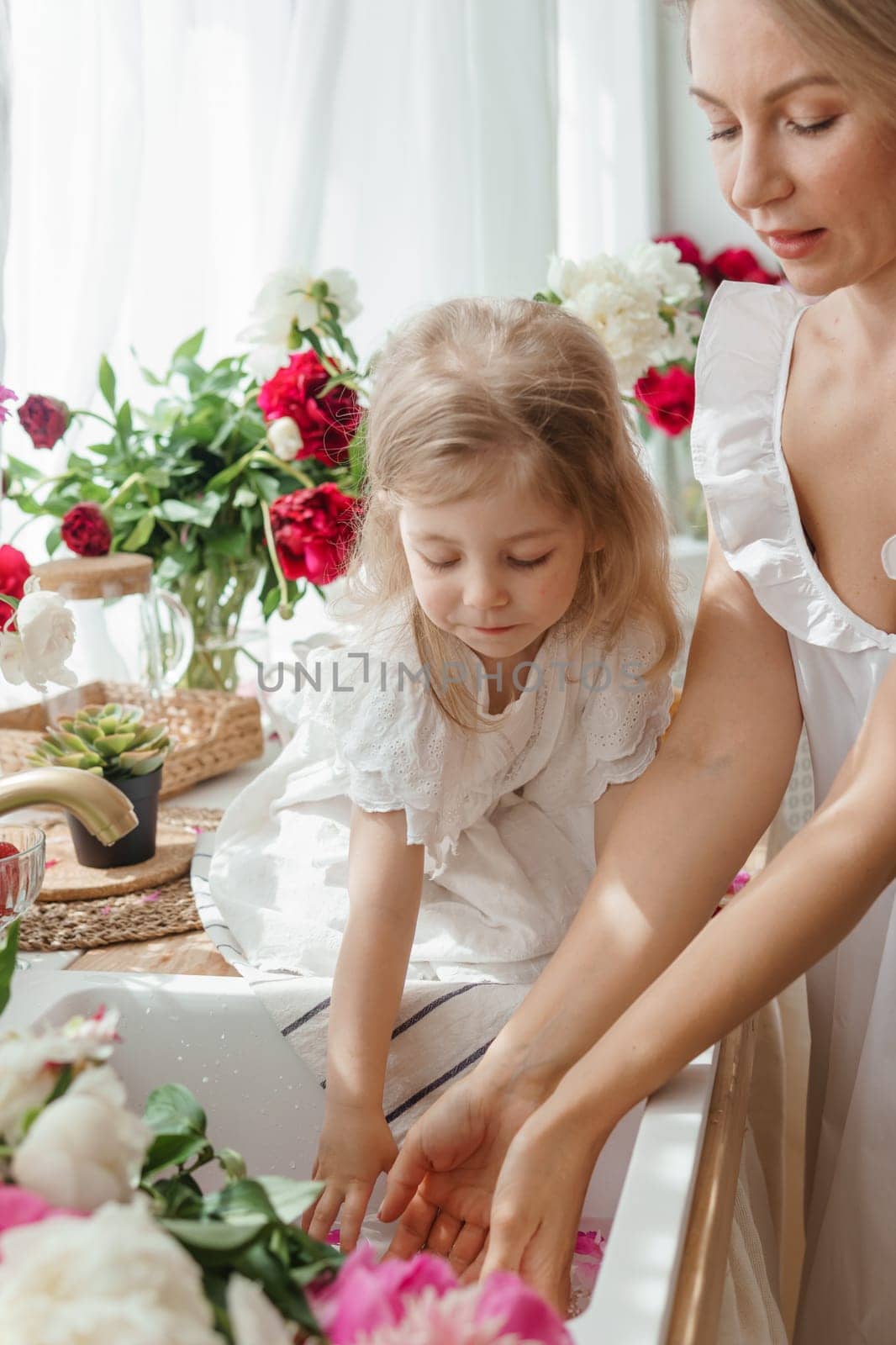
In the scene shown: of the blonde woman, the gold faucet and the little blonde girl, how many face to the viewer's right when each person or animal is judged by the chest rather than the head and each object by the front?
1

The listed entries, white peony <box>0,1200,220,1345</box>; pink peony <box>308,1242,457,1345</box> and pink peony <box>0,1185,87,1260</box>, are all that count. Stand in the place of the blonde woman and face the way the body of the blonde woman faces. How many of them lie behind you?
0

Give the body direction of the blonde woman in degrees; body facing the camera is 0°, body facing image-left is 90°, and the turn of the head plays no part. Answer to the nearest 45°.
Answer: approximately 45°

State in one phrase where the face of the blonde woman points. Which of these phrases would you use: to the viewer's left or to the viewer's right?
to the viewer's left

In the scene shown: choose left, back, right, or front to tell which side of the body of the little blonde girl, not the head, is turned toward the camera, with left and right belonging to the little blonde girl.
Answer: front

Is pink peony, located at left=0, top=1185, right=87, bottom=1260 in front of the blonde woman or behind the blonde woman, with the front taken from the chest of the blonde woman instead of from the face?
in front

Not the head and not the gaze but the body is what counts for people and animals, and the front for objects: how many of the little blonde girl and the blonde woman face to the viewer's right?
0

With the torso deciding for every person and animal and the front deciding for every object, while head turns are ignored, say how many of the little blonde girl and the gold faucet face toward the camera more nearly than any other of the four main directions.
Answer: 1

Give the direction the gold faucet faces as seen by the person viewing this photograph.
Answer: facing to the right of the viewer

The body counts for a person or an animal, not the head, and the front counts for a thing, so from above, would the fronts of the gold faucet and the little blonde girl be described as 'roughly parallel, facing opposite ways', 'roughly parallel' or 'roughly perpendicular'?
roughly perpendicular

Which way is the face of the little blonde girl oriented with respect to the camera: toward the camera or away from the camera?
toward the camera

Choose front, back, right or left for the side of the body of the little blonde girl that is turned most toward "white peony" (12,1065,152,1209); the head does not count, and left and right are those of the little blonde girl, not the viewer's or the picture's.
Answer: front

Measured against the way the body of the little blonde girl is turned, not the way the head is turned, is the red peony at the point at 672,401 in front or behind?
behind
